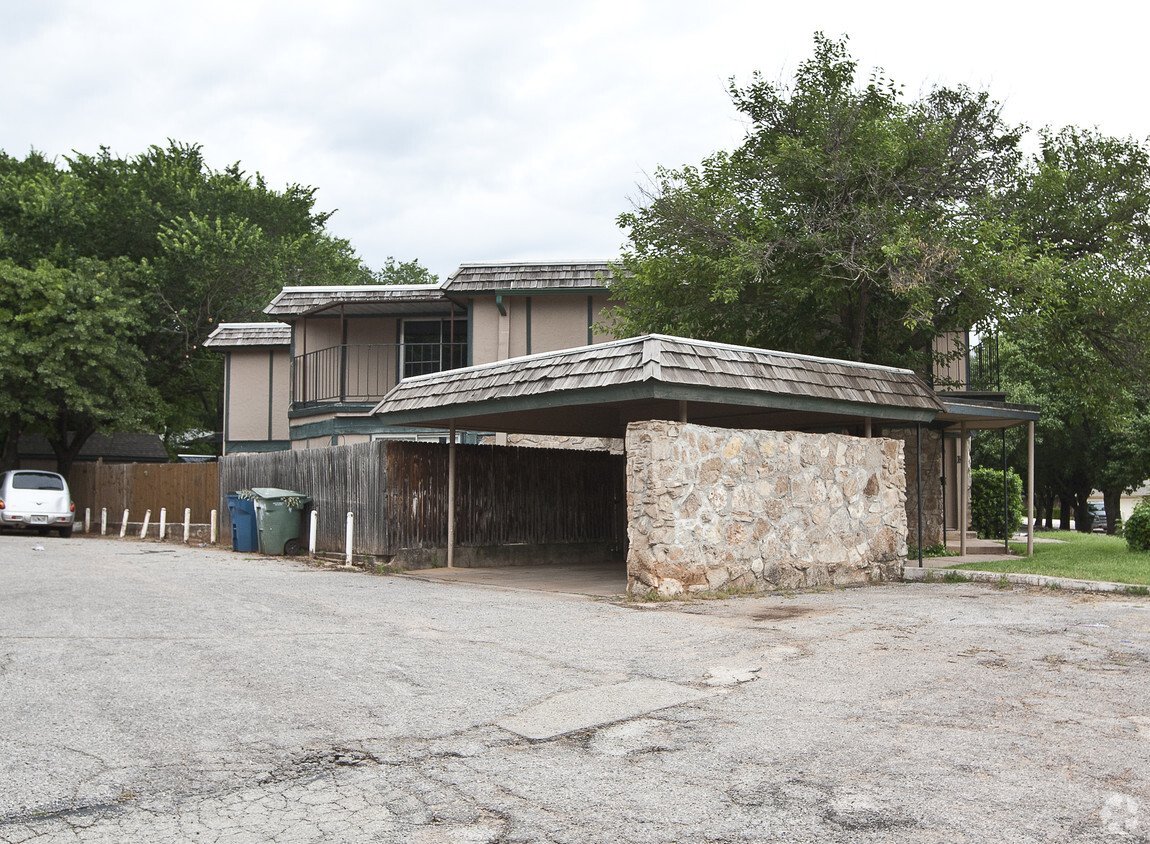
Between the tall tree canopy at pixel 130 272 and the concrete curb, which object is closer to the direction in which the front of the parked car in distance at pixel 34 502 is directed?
the tall tree canopy

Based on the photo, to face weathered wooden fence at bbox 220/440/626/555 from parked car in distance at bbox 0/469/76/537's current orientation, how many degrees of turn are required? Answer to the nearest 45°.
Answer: approximately 135° to its right

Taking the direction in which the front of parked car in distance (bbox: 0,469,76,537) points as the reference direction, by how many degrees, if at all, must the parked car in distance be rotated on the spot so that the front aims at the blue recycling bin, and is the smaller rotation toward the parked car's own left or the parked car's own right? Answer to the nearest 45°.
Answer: approximately 135° to the parked car's own right

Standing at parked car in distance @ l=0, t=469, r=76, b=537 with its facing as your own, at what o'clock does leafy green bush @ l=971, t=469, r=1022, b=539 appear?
The leafy green bush is roughly at 4 o'clock from the parked car in distance.

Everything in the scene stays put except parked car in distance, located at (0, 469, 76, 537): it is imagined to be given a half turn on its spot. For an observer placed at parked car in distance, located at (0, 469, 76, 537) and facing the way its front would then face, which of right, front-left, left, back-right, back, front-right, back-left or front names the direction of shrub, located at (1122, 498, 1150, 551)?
front-left

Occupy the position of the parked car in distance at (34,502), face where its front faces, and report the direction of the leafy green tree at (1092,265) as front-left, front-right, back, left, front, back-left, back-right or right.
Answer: back-right

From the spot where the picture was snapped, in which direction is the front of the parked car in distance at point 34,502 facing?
facing away from the viewer

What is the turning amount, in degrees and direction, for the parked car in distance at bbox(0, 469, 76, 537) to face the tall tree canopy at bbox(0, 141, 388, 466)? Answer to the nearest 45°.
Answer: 0° — it already faces it

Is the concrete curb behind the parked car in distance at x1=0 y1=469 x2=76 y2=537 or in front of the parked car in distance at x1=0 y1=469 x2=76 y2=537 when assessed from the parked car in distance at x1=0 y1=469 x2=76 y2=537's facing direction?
behind
